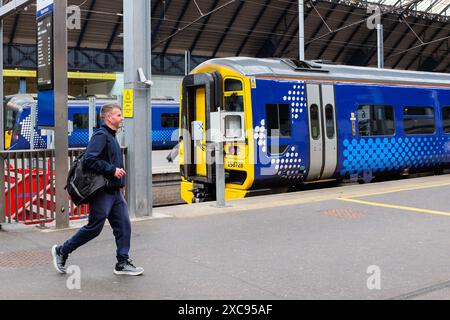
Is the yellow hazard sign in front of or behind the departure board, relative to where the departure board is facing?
behind

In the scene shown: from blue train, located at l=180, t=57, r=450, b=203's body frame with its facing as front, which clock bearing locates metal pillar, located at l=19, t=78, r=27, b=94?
The metal pillar is roughly at 3 o'clock from the blue train.

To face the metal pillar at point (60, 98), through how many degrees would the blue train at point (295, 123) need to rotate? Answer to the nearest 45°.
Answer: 0° — it already faces it

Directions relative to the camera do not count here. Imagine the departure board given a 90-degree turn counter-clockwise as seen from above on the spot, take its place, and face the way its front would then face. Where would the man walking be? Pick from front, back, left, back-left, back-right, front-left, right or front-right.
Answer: front-right

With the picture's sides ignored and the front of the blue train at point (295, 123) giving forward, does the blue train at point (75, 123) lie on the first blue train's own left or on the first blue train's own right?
on the first blue train's own right

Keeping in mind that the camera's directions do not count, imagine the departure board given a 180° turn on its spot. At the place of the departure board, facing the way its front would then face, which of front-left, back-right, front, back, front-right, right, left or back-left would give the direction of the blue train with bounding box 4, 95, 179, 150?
front-left

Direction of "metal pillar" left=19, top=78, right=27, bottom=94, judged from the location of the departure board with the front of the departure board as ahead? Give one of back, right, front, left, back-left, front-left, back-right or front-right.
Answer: back-right

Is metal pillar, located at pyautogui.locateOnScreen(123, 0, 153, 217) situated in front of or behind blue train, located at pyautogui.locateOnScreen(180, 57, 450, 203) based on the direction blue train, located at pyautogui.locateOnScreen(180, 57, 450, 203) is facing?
in front

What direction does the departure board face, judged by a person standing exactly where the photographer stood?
facing the viewer and to the left of the viewer
